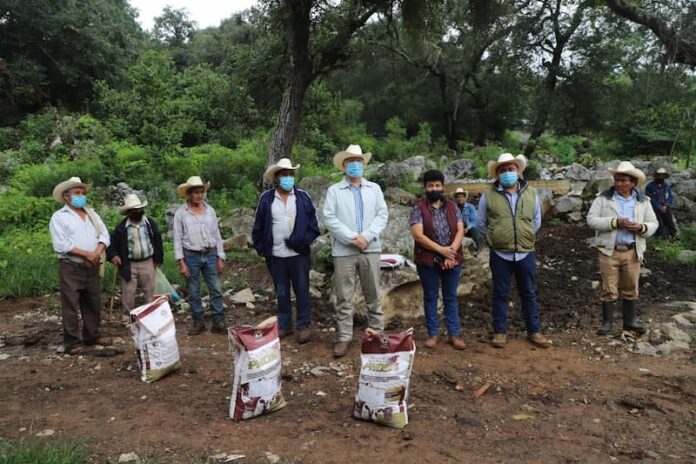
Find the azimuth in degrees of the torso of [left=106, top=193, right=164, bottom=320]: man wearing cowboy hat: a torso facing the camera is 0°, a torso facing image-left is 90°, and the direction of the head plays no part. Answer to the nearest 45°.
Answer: approximately 0°

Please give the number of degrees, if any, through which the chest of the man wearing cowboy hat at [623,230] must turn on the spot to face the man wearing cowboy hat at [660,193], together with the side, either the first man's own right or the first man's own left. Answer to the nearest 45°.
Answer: approximately 180°

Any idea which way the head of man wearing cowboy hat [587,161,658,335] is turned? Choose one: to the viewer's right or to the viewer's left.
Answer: to the viewer's left

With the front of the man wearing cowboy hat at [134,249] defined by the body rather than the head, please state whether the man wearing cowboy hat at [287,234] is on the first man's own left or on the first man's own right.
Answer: on the first man's own left

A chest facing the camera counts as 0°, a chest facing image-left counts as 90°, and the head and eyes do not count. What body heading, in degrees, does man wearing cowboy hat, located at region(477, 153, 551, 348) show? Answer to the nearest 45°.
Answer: approximately 0°
